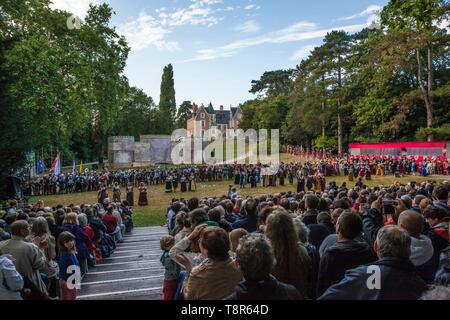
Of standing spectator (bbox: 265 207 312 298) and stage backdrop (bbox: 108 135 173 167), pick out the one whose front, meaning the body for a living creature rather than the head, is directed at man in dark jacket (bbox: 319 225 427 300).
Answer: the stage backdrop

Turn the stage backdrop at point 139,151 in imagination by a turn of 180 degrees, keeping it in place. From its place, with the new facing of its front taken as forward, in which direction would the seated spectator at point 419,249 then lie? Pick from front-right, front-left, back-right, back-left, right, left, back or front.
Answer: back

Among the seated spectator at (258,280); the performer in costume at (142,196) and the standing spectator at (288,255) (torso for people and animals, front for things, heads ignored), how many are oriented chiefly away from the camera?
2

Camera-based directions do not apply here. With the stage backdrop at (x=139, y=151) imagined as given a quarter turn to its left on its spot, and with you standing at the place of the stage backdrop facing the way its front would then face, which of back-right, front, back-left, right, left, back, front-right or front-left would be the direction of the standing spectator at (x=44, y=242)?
right

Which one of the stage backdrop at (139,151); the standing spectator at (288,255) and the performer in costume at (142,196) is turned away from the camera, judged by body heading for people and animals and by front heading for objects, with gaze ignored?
the standing spectator

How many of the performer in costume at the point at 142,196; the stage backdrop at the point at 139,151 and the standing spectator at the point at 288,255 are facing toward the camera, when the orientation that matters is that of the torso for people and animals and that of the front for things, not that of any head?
2

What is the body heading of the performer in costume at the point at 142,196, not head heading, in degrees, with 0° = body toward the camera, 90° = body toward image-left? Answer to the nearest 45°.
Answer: approximately 0°

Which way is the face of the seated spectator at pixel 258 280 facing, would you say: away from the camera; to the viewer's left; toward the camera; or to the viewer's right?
away from the camera

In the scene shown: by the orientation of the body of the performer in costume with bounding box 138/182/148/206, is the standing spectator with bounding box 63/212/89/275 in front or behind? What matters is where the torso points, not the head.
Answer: in front

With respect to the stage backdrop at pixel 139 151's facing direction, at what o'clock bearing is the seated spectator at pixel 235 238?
The seated spectator is roughly at 12 o'clock from the stage backdrop.

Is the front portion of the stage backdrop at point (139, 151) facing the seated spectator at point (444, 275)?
yes

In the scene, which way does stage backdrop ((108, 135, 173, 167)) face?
toward the camera

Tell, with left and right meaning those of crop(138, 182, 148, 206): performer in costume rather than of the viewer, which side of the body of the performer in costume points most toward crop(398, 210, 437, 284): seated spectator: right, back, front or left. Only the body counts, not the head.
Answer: front

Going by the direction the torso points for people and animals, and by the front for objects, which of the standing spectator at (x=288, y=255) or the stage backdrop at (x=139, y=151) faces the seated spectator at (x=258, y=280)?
the stage backdrop

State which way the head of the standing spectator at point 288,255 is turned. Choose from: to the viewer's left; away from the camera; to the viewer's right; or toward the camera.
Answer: away from the camera

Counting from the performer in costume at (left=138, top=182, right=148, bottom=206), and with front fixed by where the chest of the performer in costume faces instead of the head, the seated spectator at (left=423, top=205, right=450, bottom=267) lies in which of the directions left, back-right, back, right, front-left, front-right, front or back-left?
front

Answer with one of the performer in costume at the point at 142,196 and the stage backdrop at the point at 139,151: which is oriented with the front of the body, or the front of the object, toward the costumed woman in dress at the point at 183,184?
the stage backdrop

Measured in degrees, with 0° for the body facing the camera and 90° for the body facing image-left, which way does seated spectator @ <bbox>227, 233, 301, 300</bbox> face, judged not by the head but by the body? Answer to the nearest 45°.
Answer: approximately 180°

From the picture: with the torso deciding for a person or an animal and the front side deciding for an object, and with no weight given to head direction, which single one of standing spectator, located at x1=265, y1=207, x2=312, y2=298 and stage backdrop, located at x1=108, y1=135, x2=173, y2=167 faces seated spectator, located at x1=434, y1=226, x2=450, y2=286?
the stage backdrop

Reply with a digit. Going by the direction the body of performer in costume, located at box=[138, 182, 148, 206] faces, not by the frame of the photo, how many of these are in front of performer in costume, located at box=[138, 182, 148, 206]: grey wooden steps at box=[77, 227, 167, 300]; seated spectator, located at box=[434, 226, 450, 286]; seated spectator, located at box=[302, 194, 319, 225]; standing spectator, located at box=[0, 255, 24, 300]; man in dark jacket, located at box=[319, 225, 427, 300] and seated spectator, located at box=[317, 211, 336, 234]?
6

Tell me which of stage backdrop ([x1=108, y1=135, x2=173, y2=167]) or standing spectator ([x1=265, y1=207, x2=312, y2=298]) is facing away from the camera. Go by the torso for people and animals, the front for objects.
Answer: the standing spectator
